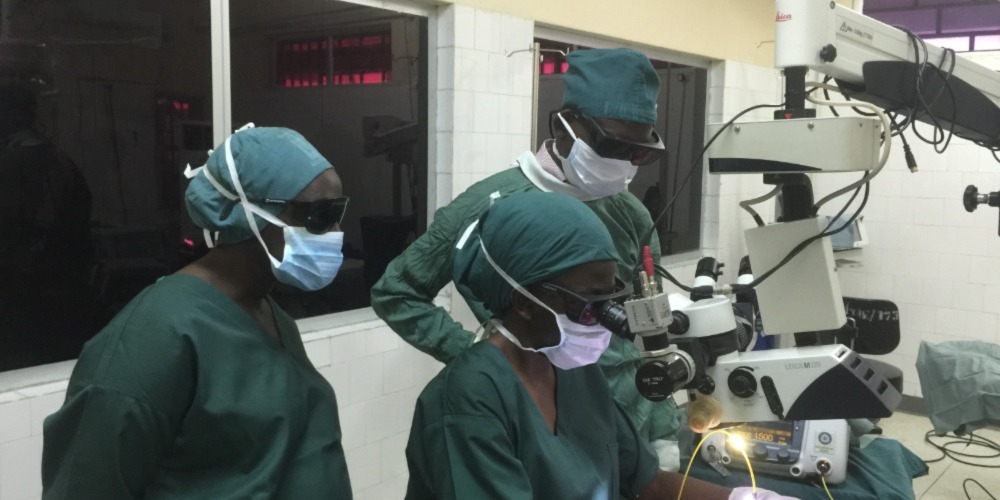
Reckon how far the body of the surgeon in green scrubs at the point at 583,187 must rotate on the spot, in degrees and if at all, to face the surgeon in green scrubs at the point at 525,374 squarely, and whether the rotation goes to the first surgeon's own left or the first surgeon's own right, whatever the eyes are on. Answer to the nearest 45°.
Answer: approximately 45° to the first surgeon's own right

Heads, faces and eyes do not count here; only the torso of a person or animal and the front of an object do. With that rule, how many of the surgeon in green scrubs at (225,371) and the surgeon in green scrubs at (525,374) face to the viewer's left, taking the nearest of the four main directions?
0

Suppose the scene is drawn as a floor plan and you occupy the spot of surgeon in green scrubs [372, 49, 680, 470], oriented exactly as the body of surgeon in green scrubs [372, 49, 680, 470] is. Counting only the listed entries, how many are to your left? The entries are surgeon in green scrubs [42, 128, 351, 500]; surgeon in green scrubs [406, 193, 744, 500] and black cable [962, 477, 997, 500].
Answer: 1

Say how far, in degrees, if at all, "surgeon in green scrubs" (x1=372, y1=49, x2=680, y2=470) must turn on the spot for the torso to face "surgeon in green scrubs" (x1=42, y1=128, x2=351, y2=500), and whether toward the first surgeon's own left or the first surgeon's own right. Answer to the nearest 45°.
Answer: approximately 90° to the first surgeon's own right

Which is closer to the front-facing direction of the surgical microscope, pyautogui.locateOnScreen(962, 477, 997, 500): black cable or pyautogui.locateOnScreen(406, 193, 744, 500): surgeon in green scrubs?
the surgeon in green scrubs

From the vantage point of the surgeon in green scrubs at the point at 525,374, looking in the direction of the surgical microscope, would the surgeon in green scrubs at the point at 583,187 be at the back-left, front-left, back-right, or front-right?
front-left

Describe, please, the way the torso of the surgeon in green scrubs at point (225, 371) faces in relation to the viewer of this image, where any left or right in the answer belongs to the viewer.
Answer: facing the viewer and to the right of the viewer

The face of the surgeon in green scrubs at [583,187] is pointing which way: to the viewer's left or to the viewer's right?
to the viewer's right

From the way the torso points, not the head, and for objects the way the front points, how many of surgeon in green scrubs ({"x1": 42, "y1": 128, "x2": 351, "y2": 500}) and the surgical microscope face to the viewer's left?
1

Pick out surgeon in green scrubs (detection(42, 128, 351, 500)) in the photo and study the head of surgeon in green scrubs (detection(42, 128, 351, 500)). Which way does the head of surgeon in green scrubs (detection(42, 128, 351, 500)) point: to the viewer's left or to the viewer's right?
to the viewer's right

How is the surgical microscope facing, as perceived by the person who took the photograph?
facing to the left of the viewer

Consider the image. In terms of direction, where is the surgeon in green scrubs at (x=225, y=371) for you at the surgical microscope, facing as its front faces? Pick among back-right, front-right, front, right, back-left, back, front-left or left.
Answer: front-left

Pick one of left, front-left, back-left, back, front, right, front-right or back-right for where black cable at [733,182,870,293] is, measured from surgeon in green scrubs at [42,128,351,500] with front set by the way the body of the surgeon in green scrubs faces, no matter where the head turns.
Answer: front-left

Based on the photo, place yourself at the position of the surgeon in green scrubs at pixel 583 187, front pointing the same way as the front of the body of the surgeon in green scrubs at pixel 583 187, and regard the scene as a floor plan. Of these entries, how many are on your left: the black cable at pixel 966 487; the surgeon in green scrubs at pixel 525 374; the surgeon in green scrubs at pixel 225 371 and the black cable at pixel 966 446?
2
